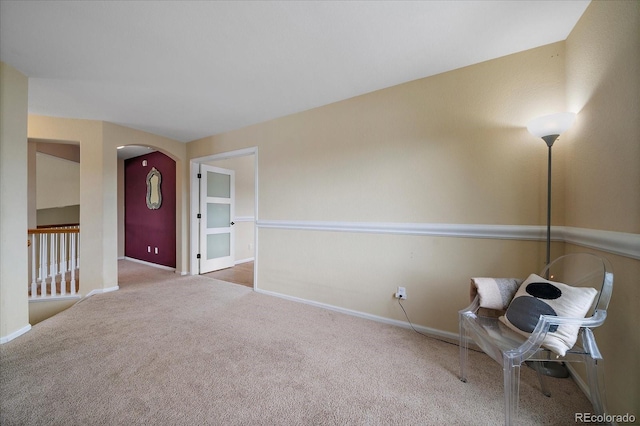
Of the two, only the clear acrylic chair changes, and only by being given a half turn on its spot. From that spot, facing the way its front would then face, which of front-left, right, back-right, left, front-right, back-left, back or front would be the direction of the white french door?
back-left

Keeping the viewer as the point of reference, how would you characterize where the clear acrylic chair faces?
facing the viewer and to the left of the viewer

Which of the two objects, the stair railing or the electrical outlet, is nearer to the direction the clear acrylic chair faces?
the stair railing

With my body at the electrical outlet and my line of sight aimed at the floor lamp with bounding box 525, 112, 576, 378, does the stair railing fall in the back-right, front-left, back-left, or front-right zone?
back-right

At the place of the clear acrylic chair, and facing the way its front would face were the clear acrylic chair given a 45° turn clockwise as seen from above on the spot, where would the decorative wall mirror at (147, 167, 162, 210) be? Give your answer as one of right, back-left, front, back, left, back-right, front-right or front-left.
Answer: front

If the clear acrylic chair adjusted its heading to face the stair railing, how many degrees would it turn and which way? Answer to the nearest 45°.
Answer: approximately 45° to its right

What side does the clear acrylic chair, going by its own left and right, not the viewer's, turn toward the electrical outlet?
right

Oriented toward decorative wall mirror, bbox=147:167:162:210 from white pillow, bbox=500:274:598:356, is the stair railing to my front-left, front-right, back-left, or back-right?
front-left
